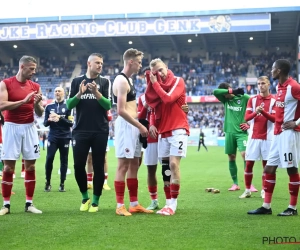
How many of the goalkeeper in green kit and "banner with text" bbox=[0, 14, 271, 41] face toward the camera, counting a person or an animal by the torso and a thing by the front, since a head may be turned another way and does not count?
2

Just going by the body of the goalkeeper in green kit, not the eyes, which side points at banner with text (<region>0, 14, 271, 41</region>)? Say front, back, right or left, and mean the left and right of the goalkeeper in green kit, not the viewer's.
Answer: back

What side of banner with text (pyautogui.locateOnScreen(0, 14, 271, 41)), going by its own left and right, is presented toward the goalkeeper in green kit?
front

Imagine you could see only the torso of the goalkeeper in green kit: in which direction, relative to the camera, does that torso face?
toward the camera

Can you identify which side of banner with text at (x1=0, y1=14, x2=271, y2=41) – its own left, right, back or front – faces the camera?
front
